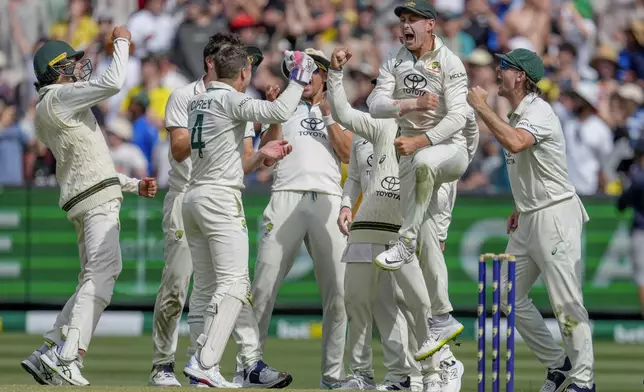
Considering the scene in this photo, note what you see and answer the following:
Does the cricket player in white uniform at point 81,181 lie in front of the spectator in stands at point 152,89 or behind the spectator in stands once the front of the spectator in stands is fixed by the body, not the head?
in front

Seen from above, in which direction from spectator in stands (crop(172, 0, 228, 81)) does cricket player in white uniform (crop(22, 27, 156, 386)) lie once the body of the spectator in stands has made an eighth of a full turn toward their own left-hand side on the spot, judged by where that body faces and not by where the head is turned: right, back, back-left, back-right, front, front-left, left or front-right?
front-right

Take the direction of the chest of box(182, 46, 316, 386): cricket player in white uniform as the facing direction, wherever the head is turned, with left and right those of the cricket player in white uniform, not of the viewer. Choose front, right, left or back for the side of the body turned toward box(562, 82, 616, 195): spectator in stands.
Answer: front

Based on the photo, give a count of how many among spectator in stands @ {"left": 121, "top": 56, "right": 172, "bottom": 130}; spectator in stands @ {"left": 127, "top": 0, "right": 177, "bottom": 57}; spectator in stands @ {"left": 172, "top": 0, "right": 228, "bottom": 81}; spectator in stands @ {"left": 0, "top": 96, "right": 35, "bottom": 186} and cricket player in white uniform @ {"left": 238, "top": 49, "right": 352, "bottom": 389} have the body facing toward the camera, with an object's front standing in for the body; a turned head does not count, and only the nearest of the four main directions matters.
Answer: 5

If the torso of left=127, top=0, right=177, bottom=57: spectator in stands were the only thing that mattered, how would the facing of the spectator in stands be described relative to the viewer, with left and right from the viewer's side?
facing the viewer

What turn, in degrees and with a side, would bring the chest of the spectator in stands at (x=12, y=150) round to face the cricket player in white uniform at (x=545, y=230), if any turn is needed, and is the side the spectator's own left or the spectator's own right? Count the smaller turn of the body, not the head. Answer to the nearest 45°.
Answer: approximately 45° to the spectator's own left

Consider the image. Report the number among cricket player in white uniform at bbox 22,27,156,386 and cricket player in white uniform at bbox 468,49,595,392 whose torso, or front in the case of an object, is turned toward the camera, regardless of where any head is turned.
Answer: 0

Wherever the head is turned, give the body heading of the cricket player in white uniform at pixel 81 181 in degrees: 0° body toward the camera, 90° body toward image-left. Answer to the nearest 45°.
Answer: approximately 270°

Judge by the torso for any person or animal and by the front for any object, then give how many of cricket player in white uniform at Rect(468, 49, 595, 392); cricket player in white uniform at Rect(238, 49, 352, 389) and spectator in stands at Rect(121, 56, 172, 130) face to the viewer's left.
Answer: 1

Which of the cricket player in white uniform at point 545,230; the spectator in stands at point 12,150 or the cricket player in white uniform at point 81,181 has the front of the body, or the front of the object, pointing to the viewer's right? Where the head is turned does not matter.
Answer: the cricket player in white uniform at point 81,181

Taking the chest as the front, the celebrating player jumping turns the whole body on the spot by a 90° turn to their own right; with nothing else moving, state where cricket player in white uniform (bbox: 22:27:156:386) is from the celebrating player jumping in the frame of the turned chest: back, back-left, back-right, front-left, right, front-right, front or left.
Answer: front-left

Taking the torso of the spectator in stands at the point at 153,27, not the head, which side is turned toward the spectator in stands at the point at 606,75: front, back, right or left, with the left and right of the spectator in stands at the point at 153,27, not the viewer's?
left

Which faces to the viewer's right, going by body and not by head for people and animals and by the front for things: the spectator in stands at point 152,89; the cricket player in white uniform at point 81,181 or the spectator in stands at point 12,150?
the cricket player in white uniform

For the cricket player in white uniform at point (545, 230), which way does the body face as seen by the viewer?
to the viewer's left

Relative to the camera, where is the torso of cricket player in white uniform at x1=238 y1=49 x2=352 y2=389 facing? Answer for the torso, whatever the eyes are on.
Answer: toward the camera

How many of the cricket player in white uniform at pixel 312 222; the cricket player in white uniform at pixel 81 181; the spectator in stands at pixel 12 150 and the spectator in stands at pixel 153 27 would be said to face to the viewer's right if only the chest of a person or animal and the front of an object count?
1

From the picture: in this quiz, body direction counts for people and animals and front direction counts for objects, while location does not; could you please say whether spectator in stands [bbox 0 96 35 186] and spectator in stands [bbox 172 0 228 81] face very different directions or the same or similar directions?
same or similar directions

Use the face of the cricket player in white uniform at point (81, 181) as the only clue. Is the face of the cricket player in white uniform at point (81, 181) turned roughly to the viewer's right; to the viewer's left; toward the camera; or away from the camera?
to the viewer's right
